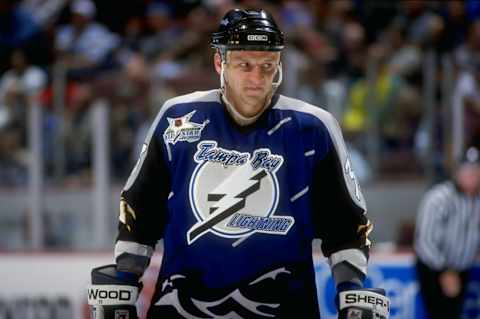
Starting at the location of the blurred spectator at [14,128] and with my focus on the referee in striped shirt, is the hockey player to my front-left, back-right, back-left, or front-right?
front-right

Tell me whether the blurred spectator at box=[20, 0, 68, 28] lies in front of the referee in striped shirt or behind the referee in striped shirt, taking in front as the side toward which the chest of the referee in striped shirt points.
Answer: behind

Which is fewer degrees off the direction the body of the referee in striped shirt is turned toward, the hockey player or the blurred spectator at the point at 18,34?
the hockey player

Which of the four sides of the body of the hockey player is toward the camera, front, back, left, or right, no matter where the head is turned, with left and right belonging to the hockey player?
front

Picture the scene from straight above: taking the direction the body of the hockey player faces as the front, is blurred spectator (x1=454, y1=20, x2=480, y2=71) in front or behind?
behind

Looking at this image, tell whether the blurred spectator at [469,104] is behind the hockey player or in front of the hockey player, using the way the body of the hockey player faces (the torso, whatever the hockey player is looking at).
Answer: behind

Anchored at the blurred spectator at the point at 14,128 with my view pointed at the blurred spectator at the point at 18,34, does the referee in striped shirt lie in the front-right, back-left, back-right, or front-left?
back-right

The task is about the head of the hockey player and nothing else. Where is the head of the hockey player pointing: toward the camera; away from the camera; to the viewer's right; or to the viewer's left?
toward the camera
